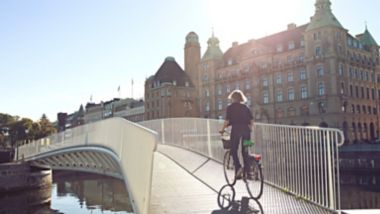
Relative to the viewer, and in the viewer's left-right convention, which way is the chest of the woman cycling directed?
facing away from the viewer and to the left of the viewer
